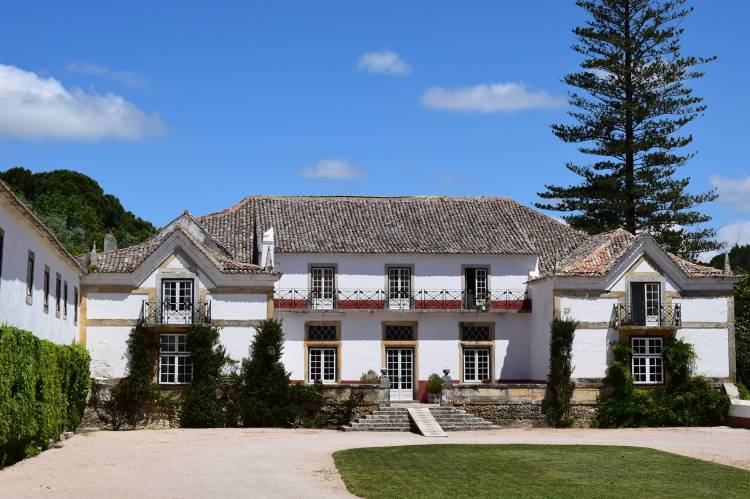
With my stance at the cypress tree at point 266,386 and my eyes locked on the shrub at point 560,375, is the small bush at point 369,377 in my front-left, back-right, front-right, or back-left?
front-left

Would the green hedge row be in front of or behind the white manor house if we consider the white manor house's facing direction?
in front

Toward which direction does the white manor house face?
toward the camera

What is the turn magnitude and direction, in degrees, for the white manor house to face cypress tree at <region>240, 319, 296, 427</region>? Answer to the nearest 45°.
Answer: approximately 45° to its right

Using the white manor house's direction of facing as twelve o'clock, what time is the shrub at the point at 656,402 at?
The shrub is roughly at 10 o'clock from the white manor house.
